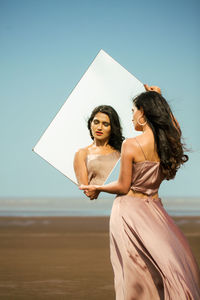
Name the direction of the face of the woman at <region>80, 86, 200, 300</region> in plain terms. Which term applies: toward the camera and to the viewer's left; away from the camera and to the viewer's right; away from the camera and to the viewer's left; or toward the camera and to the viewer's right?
away from the camera and to the viewer's left

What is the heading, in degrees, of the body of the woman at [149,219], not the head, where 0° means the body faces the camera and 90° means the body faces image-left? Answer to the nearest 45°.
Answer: approximately 135°
